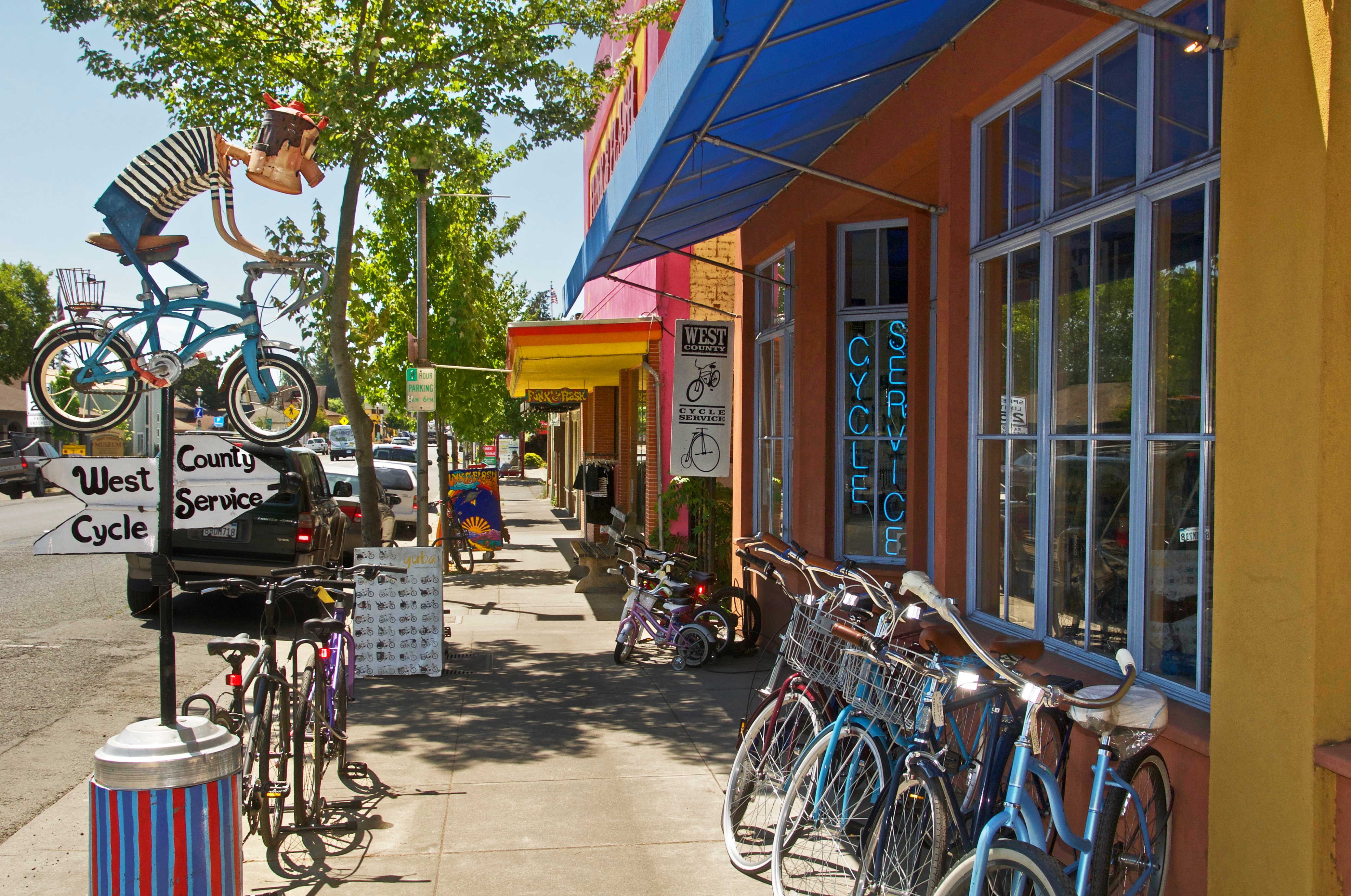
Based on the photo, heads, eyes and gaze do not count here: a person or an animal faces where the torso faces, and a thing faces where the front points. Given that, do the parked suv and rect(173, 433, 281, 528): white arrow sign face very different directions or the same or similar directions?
very different directions

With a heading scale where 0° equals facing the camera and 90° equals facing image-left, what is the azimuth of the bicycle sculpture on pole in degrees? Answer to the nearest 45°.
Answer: approximately 270°

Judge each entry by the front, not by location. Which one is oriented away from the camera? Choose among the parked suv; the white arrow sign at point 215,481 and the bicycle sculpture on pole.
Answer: the parked suv

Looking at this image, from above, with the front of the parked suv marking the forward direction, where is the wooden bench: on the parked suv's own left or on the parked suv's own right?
on the parked suv's own right

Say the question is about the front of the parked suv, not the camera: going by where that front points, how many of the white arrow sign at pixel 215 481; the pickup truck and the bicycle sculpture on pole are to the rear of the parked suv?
2

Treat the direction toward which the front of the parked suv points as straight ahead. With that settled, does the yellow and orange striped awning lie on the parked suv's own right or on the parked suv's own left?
on the parked suv's own right

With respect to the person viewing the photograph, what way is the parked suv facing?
facing away from the viewer

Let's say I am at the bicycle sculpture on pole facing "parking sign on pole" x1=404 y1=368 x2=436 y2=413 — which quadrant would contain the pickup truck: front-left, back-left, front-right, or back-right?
front-left
